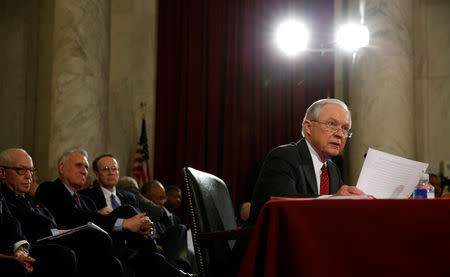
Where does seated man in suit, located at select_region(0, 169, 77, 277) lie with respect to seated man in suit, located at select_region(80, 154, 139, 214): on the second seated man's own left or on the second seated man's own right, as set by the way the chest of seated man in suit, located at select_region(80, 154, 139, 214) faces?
on the second seated man's own right

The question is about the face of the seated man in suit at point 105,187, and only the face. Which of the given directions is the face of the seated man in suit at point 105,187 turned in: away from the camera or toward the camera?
toward the camera

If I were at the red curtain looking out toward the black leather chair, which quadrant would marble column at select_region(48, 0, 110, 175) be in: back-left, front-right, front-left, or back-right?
front-right

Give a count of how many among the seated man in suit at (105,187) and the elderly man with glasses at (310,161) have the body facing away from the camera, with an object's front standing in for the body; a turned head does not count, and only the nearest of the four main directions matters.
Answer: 0

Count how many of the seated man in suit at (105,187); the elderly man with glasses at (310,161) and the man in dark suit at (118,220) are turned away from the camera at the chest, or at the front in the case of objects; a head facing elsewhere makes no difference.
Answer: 0

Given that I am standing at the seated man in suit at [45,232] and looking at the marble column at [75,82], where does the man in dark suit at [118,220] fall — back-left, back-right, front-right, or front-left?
front-right

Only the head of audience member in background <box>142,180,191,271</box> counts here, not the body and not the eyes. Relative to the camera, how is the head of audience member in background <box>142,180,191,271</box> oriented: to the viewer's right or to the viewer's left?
to the viewer's right

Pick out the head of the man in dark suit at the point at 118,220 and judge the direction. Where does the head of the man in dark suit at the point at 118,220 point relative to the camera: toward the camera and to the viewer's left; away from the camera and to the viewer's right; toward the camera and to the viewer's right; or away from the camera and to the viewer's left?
toward the camera and to the viewer's right

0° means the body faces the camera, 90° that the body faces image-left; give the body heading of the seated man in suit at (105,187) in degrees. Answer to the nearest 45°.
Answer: approximately 315°

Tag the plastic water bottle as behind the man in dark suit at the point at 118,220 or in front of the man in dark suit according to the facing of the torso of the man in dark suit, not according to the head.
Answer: in front

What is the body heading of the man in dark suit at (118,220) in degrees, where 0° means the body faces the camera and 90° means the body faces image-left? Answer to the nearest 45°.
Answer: approximately 315°
